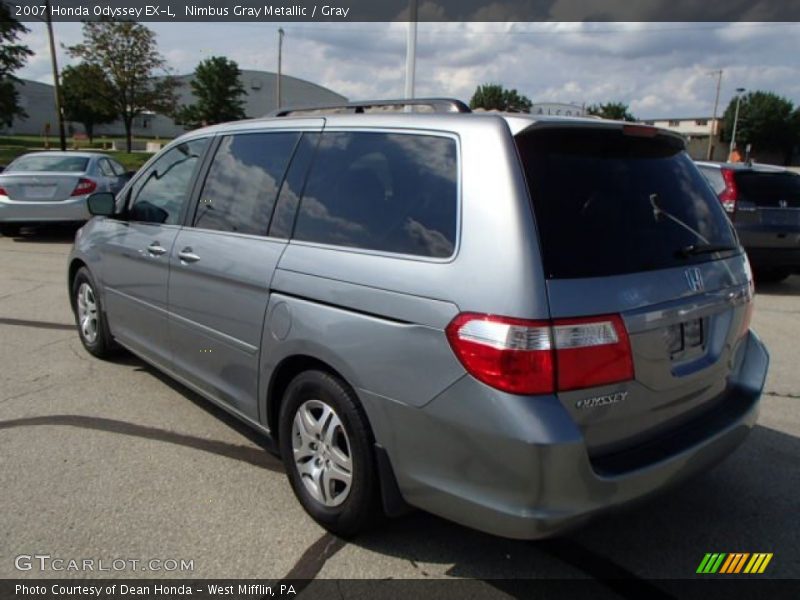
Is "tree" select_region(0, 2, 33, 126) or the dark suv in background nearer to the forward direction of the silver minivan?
the tree

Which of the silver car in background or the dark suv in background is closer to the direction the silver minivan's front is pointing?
the silver car in background

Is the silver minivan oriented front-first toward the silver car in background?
yes

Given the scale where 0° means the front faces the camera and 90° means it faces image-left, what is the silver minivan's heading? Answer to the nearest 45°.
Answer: approximately 135°

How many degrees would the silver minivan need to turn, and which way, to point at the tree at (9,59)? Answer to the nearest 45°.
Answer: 0° — it already faces it

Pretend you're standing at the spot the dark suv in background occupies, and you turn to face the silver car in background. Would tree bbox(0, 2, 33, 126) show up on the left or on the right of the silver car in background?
right

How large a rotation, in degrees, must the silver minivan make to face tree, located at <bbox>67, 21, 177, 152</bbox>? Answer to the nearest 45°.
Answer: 0° — it already faces it

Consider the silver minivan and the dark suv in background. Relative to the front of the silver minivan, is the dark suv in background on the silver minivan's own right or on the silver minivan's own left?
on the silver minivan's own right
